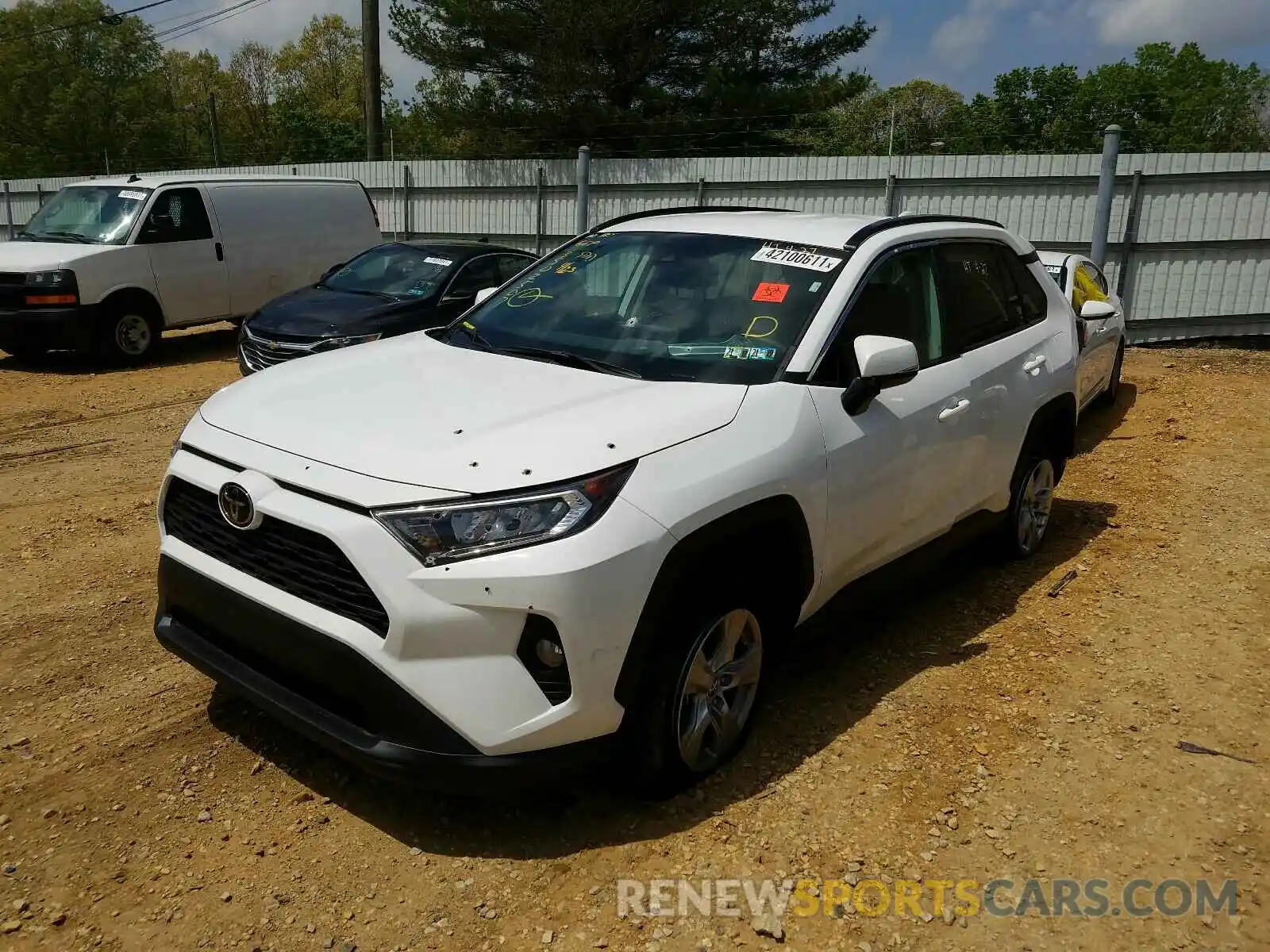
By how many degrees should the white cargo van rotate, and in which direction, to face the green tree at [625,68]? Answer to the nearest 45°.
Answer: approximately 180°

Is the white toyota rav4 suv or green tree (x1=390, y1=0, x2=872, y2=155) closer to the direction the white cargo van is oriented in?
the white toyota rav4 suv

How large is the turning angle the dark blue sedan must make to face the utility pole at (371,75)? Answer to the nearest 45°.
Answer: approximately 135° to its right

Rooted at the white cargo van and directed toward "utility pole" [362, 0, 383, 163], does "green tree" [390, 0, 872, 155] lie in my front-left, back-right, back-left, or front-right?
front-right

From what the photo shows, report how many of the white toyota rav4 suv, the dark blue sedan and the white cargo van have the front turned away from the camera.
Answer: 0

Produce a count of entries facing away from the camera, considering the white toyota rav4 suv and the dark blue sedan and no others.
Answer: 0

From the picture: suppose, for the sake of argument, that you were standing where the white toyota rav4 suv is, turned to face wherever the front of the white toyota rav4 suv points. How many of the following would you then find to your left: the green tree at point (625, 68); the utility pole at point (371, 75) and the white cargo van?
0

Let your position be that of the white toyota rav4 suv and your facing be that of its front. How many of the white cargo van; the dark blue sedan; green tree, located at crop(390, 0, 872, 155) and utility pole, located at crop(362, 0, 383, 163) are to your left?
0

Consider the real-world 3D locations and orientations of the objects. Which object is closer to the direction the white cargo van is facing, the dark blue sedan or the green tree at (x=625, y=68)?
the dark blue sedan

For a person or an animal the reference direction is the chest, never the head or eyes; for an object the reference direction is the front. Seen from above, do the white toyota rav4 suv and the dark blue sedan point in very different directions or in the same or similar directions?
same or similar directions

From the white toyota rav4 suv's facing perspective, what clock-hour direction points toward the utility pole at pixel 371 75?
The utility pole is roughly at 4 o'clock from the white toyota rav4 suv.

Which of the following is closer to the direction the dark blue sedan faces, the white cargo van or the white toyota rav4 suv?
the white toyota rav4 suv

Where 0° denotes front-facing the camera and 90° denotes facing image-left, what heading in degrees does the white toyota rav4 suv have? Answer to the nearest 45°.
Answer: approximately 45°

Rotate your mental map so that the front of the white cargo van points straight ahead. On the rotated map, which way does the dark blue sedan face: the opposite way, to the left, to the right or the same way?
the same way

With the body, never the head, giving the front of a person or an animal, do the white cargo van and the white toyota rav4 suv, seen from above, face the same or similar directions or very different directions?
same or similar directions

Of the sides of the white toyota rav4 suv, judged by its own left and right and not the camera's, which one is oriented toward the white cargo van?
right

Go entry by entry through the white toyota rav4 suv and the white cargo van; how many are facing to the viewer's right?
0

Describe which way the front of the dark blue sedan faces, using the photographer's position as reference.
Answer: facing the viewer and to the left of the viewer
